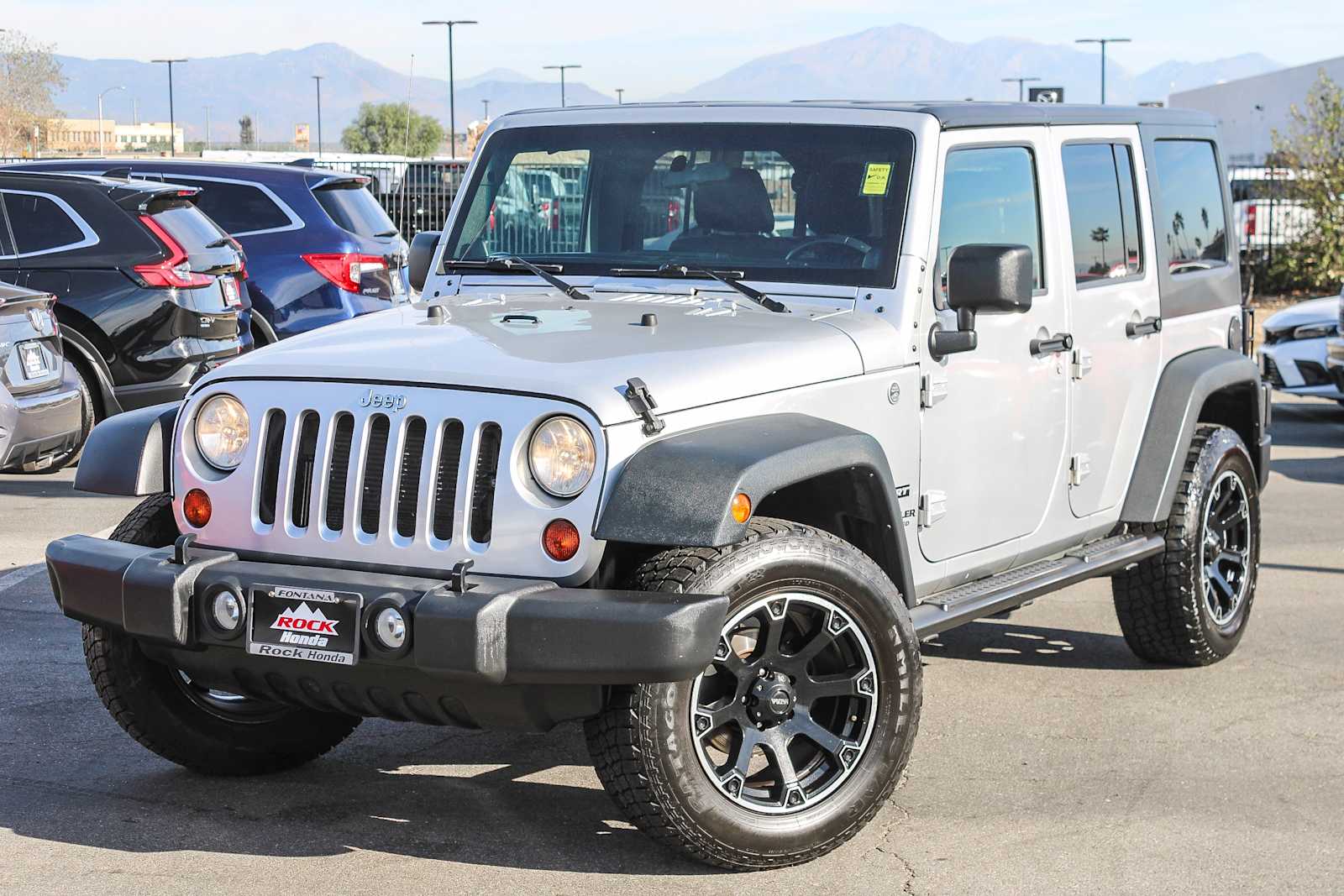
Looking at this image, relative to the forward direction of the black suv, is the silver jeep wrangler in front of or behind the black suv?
behind

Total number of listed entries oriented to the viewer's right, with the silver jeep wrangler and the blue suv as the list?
0

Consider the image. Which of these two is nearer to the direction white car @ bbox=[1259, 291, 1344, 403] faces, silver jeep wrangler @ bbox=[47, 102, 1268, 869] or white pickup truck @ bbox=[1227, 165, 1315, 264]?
the silver jeep wrangler

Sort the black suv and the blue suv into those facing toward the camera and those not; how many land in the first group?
0

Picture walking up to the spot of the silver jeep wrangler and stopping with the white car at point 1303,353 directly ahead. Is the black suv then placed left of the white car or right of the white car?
left

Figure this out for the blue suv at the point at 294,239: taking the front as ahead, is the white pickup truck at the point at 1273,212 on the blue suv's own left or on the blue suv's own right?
on the blue suv's own right

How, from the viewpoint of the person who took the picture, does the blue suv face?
facing away from the viewer and to the left of the viewer

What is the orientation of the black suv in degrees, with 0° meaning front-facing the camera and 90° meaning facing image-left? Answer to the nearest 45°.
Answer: approximately 135°

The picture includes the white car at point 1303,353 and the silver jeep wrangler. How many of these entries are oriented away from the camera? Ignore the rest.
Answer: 0

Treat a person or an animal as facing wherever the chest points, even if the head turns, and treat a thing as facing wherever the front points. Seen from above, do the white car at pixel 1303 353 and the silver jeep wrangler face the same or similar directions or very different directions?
same or similar directions

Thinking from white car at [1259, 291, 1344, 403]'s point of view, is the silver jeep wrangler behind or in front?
in front

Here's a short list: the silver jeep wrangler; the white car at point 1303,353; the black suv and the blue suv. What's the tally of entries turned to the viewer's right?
0

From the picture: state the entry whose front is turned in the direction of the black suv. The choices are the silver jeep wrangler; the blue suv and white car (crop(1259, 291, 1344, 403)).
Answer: the white car

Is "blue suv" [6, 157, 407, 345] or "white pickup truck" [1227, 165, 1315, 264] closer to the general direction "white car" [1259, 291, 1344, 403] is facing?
the blue suv

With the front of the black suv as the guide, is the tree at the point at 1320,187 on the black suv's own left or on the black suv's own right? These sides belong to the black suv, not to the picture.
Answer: on the black suv's own right
